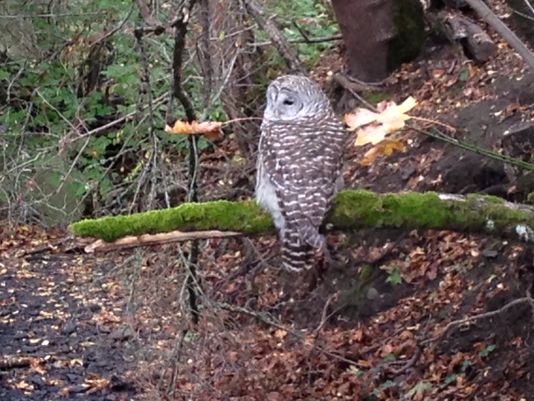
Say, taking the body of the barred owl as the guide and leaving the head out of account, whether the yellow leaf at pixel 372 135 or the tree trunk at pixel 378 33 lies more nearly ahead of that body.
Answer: the tree trunk

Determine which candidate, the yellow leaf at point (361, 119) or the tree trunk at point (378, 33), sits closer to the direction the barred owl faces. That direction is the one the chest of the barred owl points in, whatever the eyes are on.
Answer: the tree trunk

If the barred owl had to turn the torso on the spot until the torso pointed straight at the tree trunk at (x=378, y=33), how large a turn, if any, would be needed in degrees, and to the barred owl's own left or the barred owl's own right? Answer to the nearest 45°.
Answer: approximately 45° to the barred owl's own right

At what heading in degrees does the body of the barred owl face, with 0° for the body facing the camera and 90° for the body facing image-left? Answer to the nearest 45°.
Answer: approximately 135°
